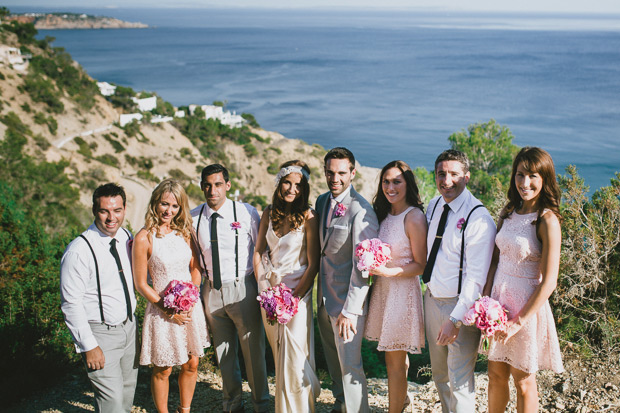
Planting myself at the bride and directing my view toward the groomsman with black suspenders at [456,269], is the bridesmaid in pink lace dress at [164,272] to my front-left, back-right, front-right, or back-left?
back-right

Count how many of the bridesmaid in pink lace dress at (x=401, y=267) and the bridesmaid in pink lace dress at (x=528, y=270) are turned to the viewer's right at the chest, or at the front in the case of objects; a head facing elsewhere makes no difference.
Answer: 0

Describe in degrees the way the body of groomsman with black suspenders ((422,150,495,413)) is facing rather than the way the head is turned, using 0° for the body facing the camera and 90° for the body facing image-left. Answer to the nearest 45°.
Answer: approximately 45°

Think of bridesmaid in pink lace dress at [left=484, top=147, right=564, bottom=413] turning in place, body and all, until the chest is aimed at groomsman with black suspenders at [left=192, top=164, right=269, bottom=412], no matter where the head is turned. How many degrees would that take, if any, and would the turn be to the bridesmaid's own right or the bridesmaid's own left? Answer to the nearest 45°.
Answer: approximately 45° to the bridesmaid's own right

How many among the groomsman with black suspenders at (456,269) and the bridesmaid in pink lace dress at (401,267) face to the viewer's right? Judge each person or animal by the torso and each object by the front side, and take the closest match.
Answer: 0

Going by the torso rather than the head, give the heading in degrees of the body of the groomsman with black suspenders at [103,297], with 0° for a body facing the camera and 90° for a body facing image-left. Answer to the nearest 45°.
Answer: approximately 315°

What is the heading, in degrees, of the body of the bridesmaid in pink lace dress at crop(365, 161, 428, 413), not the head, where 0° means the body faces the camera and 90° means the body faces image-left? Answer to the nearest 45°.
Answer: approximately 45°
